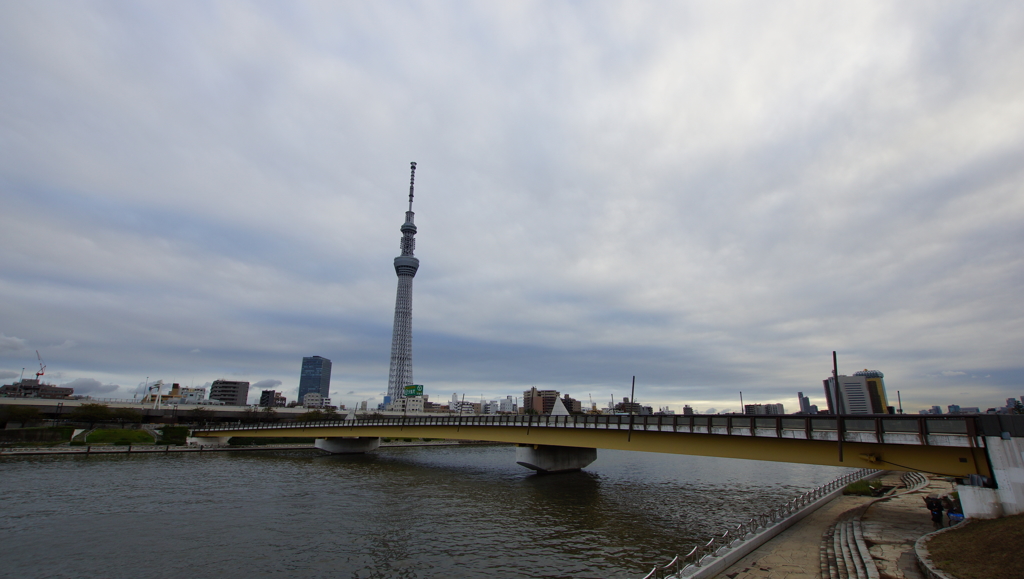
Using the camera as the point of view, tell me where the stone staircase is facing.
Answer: facing to the left of the viewer
